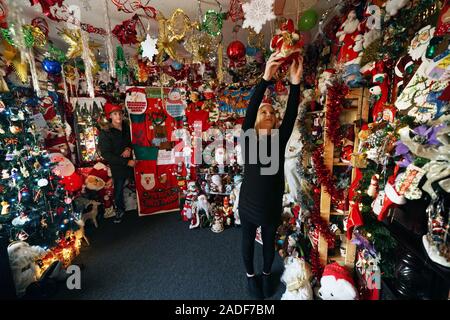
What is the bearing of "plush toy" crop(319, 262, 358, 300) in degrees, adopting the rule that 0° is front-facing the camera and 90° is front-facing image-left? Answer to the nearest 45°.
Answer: approximately 45°

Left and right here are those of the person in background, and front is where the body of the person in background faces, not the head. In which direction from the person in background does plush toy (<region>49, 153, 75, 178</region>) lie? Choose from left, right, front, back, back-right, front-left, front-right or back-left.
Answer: back-right

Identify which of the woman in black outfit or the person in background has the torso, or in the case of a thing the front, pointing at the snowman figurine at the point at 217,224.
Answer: the person in background

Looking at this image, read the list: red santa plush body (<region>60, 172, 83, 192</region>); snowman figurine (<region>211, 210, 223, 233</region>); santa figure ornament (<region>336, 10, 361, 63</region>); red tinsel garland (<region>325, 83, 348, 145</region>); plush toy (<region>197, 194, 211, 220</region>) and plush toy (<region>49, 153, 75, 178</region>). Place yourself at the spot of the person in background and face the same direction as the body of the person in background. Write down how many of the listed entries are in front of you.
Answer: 4
